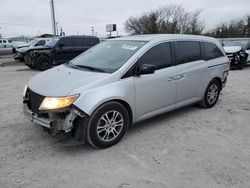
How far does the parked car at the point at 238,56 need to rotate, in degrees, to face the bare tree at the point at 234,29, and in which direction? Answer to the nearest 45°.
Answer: approximately 135° to its right

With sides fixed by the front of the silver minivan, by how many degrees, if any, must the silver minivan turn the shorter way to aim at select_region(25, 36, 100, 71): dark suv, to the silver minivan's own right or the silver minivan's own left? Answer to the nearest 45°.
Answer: approximately 135° to the silver minivan's own right

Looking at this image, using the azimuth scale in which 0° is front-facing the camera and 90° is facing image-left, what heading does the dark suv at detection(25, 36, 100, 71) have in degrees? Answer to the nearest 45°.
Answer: approximately 45°

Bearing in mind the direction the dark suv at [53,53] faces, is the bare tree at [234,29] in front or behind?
behind

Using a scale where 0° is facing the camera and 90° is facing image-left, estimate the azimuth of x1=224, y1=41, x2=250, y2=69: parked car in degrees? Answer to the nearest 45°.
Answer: approximately 45°

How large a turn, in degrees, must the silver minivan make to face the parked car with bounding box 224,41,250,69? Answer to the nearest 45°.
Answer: approximately 180°

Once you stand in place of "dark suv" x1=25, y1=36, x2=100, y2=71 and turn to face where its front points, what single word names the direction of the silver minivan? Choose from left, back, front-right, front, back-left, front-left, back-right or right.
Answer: front-left

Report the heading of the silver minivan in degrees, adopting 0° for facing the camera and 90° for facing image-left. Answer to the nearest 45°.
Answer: approximately 45°
